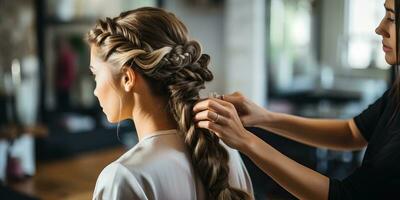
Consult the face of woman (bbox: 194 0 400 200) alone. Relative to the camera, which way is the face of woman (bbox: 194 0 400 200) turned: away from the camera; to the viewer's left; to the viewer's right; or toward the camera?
to the viewer's left

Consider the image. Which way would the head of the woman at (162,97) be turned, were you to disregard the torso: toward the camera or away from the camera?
away from the camera

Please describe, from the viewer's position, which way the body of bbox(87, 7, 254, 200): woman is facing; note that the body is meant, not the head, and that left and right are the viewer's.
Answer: facing away from the viewer and to the left of the viewer

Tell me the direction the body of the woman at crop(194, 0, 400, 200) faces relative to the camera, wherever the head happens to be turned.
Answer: to the viewer's left

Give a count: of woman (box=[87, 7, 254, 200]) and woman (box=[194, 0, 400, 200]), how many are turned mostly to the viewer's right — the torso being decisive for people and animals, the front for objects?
0
